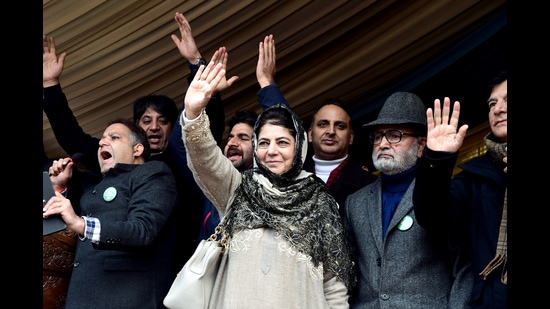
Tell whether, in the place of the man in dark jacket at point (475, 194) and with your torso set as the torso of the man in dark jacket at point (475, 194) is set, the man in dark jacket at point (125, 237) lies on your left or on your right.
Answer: on your right

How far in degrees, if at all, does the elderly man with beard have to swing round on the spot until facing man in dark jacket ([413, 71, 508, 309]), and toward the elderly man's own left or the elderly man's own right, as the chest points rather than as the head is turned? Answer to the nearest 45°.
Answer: approximately 135° to the elderly man's own left

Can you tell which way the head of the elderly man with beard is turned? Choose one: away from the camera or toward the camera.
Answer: toward the camera

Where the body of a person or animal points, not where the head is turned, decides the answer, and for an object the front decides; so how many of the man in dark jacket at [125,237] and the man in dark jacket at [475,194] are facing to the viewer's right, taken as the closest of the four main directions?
0

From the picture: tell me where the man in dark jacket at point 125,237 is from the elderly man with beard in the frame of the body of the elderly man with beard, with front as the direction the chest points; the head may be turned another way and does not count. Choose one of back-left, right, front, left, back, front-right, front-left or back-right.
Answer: front-right

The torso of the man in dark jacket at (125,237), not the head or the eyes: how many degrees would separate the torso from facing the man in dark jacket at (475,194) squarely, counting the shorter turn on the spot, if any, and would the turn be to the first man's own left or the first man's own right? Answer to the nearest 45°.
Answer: approximately 90° to the first man's own left

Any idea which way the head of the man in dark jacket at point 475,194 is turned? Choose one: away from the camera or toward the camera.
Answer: toward the camera

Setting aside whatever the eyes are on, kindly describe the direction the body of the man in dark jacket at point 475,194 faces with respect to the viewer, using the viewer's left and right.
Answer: facing the viewer

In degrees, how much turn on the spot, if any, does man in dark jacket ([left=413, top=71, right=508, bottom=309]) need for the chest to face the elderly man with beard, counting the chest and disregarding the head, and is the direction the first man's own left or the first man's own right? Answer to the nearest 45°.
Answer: approximately 90° to the first man's own right

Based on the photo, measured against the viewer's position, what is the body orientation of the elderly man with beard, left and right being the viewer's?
facing the viewer and to the left of the viewer
